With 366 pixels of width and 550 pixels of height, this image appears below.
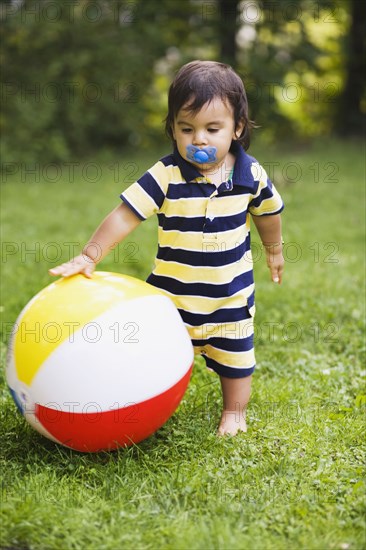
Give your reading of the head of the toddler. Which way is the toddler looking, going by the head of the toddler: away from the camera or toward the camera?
toward the camera

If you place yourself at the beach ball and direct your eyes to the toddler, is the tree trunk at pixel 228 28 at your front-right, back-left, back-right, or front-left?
front-left

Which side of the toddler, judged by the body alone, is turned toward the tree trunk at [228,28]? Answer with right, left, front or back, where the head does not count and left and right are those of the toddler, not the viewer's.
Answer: back

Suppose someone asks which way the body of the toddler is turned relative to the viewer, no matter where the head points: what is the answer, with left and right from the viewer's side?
facing the viewer

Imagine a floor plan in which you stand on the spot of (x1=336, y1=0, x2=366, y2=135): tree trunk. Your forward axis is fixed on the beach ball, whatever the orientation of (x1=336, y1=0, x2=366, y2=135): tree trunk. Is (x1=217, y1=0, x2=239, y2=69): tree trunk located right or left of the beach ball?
right

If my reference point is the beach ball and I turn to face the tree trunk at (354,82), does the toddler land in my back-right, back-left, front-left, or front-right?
front-right

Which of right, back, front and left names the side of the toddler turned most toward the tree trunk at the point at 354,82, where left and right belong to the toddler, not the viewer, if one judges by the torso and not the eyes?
back
